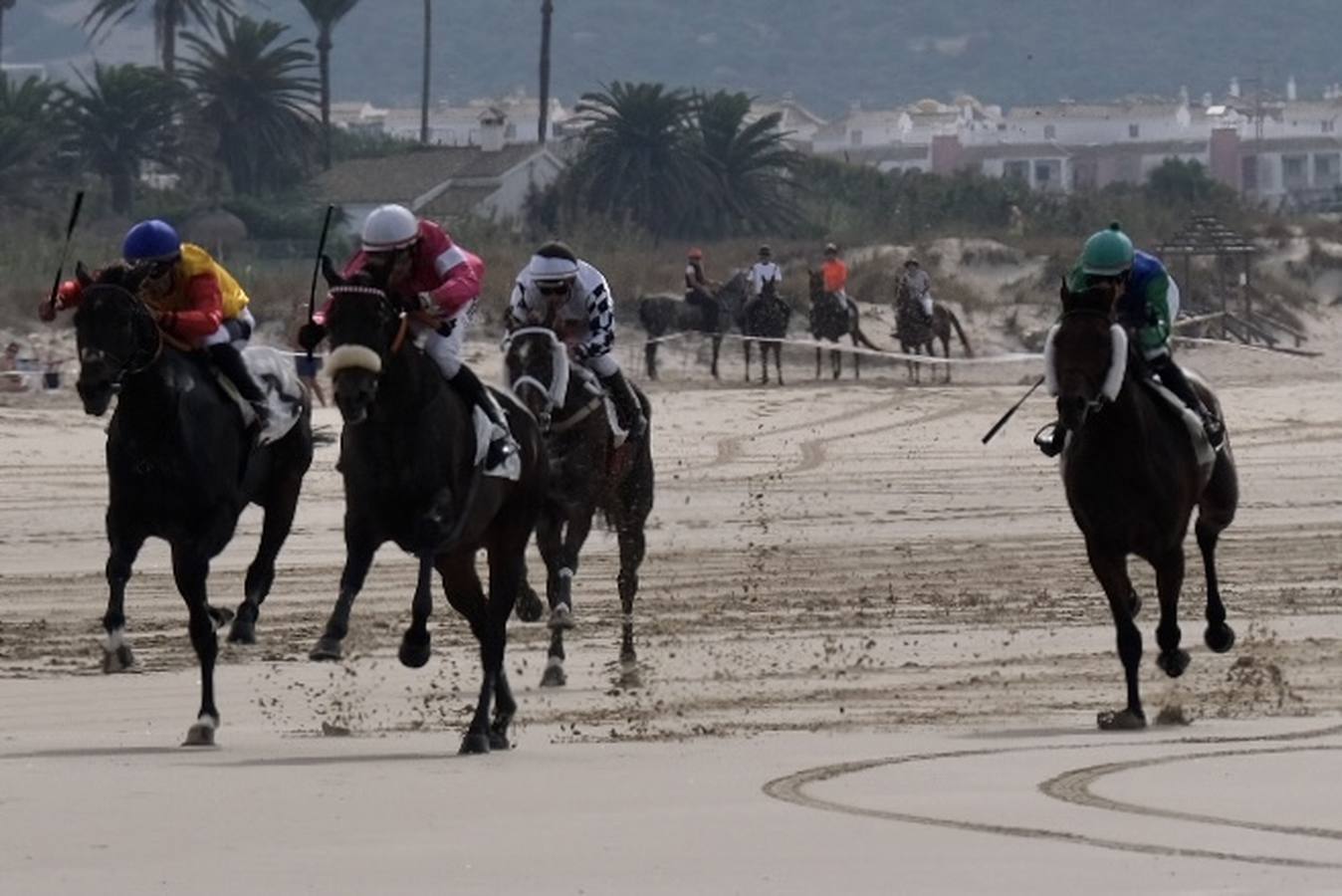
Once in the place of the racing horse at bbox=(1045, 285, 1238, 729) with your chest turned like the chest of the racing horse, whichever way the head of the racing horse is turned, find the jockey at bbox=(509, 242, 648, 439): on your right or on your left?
on your right

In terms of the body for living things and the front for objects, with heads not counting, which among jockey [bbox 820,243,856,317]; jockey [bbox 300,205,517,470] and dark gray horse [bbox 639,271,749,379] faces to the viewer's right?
the dark gray horse

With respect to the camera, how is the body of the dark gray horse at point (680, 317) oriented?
to the viewer's right

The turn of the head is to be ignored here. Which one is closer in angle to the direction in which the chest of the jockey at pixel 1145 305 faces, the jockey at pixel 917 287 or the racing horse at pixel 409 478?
the racing horse

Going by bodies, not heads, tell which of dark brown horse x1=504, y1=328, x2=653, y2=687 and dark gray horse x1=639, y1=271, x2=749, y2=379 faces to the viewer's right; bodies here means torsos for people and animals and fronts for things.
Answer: dark gray horse x1=639, y1=271, x2=749, y2=379

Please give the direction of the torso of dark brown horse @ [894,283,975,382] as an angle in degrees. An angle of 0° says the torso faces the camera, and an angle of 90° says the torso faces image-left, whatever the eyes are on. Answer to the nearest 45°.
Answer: approximately 45°

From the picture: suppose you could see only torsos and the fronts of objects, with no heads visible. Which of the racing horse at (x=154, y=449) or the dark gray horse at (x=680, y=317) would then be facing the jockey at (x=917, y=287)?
the dark gray horse

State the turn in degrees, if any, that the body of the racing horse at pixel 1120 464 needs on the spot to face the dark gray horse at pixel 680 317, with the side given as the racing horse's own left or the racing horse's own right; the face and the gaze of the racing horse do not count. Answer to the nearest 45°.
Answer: approximately 135° to the racing horse's own right
